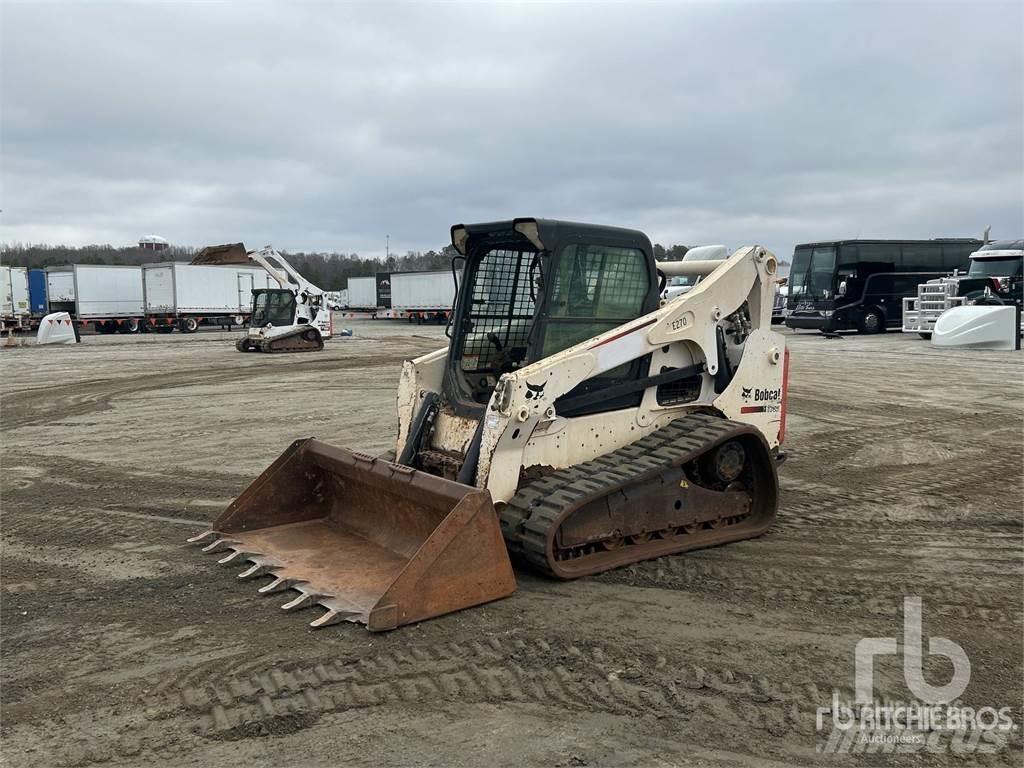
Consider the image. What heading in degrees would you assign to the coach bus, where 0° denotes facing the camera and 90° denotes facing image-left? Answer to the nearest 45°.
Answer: approximately 45°

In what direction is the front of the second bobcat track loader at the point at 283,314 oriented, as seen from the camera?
facing the viewer and to the left of the viewer

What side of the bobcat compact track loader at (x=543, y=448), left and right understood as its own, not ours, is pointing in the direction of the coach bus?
back

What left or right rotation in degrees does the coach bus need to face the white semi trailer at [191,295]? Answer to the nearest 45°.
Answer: approximately 45° to its right

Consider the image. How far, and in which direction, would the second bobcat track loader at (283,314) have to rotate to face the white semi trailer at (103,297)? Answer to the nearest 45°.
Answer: approximately 90° to its right
